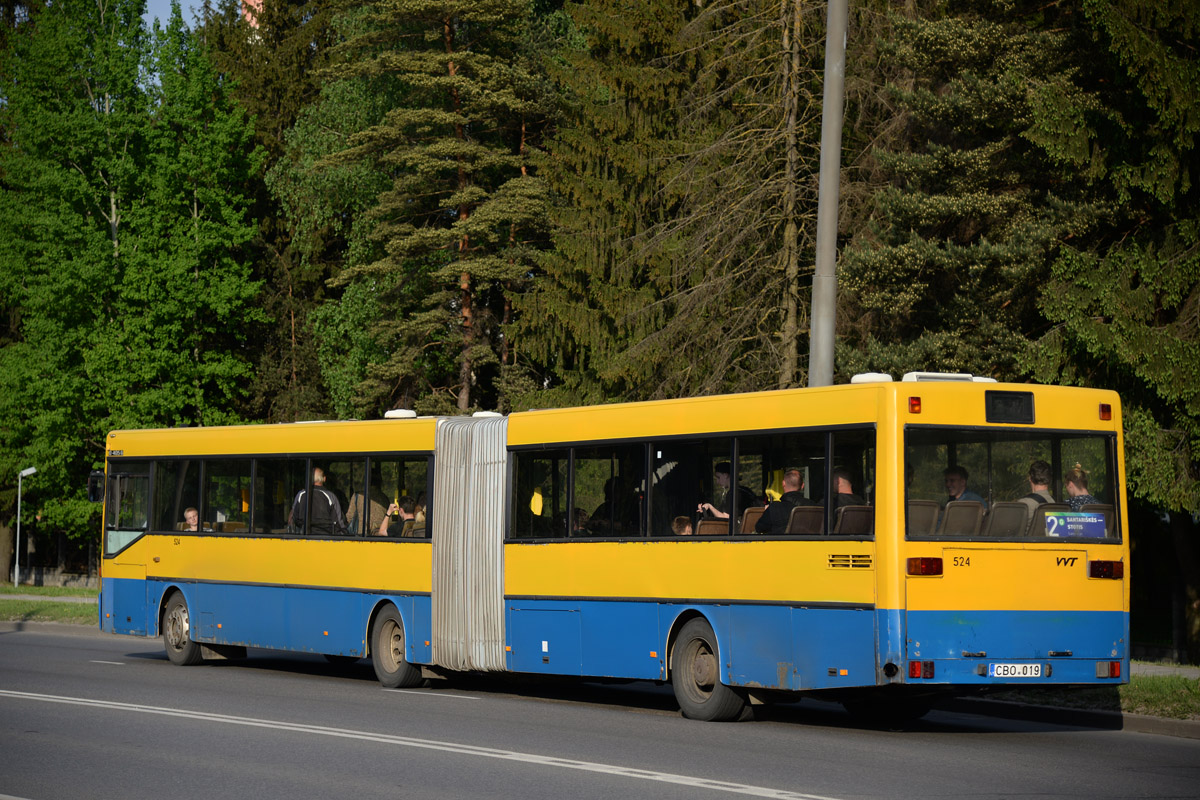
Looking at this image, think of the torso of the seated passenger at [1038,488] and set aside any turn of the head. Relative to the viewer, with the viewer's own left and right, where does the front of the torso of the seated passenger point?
facing away from the viewer and to the left of the viewer

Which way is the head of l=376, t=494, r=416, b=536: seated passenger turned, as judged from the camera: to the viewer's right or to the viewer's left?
to the viewer's left

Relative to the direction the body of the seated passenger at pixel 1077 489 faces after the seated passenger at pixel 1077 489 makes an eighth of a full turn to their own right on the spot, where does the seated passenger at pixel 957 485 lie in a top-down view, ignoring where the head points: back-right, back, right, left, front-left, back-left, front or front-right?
back-left

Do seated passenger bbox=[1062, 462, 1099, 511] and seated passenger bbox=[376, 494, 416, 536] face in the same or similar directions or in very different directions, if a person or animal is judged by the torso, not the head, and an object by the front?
same or similar directions

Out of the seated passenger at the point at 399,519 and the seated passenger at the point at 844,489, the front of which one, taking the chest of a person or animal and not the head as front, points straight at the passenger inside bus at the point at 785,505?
the seated passenger at the point at 844,489

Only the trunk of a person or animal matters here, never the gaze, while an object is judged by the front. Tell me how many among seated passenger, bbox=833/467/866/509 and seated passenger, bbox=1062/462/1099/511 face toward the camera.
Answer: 0

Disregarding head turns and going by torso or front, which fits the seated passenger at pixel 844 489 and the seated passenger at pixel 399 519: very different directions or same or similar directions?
same or similar directions

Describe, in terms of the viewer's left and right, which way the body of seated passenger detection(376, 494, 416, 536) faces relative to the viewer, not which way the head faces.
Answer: facing away from the viewer and to the left of the viewer

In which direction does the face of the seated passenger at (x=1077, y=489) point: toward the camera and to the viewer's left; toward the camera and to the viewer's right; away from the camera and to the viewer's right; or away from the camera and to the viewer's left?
away from the camera and to the viewer's left

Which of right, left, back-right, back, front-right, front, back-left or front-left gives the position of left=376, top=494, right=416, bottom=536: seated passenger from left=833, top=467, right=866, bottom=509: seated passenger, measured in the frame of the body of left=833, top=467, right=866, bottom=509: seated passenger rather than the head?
front

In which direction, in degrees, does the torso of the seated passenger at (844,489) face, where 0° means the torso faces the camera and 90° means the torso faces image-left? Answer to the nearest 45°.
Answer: approximately 135°

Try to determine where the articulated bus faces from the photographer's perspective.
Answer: facing away from the viewer and to the left of the viewer
